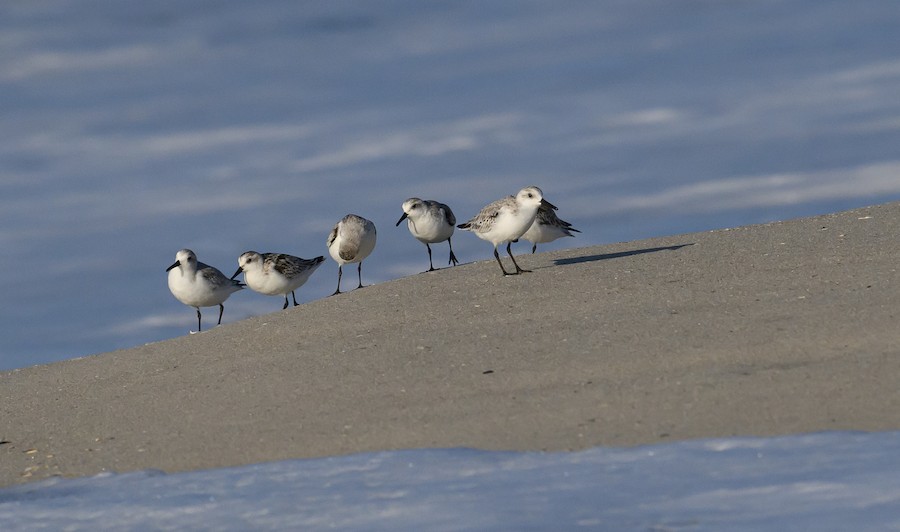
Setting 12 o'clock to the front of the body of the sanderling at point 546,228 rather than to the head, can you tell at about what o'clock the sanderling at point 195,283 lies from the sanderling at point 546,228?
the sanderling at point 195,283 is roughly at 12 o'clock from the sanderling at point 546,228.

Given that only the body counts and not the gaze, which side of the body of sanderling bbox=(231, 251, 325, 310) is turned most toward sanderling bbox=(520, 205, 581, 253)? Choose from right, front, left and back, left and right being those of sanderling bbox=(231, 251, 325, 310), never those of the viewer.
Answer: back

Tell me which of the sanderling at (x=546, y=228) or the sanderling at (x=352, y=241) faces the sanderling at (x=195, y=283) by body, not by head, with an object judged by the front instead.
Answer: the sanderling at (x=546, y=228)

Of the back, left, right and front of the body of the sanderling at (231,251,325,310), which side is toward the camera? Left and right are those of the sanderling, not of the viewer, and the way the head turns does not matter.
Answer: left

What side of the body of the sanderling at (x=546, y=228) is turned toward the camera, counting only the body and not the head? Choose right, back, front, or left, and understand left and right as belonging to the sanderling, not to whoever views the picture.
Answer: left

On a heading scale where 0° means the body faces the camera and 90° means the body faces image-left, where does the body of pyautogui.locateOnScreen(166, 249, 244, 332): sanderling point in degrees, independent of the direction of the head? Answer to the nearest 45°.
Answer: approximately 45°

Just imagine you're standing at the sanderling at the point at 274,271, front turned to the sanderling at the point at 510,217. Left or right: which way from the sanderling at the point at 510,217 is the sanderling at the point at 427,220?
left

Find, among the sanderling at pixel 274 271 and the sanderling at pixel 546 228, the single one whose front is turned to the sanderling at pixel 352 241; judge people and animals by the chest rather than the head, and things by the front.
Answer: the sanderling at pixel 546 228

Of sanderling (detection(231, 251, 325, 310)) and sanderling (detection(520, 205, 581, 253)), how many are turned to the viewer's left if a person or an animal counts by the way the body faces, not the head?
2

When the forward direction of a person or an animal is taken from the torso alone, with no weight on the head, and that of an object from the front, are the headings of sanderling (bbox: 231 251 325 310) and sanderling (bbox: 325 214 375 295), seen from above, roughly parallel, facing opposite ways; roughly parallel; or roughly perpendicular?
roughly perpendicular
